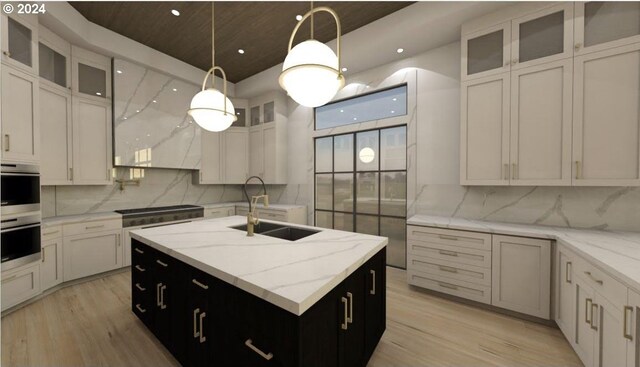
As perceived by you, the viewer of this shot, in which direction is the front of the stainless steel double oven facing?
facing the viewer and to the right of the viewer

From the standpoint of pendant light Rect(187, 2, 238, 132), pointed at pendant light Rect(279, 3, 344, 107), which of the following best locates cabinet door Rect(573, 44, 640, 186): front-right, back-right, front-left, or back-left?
front-left

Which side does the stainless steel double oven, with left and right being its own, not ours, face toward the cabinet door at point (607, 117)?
front

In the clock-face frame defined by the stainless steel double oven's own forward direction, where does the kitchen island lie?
The kitchen island is roughly at 1 o'clock from the stainless steel double oven.

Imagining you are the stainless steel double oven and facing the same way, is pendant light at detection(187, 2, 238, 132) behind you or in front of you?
in front

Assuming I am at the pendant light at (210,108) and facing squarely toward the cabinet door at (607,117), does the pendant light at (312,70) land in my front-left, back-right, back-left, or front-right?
front-right
